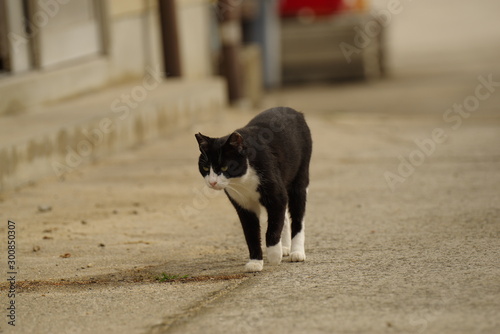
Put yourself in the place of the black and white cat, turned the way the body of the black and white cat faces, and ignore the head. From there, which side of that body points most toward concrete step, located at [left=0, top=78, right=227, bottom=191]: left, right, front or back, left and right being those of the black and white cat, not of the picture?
right

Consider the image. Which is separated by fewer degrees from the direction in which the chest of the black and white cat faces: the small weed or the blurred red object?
the small weed

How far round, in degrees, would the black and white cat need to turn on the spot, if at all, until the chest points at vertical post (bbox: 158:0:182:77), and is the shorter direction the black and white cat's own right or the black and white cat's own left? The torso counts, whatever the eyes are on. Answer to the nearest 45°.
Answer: approximately 135° to the black and white cat's own right

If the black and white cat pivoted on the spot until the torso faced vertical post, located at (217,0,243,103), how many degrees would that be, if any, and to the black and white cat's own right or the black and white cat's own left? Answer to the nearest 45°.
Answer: approximately 135° to the black and white cat's own right

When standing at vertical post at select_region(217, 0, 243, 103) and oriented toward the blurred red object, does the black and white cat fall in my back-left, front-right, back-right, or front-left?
back-right

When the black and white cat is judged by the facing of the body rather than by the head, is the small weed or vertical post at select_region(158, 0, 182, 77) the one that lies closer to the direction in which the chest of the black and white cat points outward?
the small weed

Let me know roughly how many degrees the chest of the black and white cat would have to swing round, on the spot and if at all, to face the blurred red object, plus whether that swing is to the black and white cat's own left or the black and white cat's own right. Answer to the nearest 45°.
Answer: approximately 135° to the black and white cat's own right

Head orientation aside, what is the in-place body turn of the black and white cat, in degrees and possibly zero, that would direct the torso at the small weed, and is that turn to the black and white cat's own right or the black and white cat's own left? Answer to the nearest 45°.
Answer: approximately 45° to the black and white cat's own right

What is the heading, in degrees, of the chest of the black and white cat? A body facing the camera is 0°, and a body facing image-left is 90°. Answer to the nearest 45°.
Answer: approximately 45°
